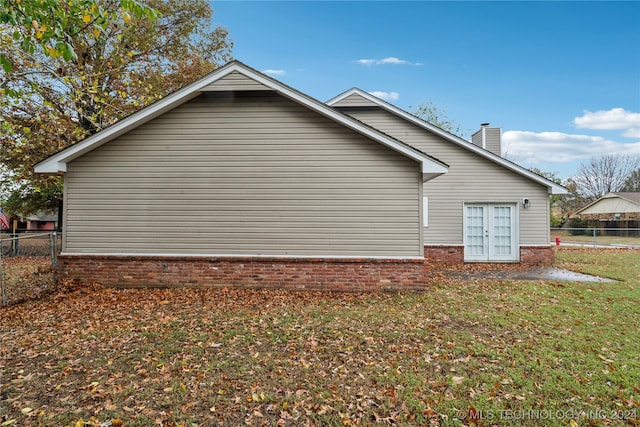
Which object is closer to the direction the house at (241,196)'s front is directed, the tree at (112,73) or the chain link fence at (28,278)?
the tree

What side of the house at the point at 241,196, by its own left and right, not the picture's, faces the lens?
back

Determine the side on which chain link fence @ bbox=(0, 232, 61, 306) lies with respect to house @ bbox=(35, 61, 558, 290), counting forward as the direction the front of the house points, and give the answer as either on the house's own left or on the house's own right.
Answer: on the house's own left

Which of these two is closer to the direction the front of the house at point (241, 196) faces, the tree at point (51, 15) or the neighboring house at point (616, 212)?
the neighboring house

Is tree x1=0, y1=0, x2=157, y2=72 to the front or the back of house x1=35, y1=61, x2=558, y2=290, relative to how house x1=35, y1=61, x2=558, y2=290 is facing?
to the back

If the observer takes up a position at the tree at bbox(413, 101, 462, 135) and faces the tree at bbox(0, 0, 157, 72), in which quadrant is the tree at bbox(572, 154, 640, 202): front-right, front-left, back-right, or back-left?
back-left

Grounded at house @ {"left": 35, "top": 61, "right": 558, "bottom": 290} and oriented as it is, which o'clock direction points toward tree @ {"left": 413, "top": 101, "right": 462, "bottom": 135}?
The tree is roughly at 1 o'clock from the house.

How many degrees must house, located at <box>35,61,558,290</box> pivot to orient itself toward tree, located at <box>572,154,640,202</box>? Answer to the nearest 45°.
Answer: approximately 45° to its right
